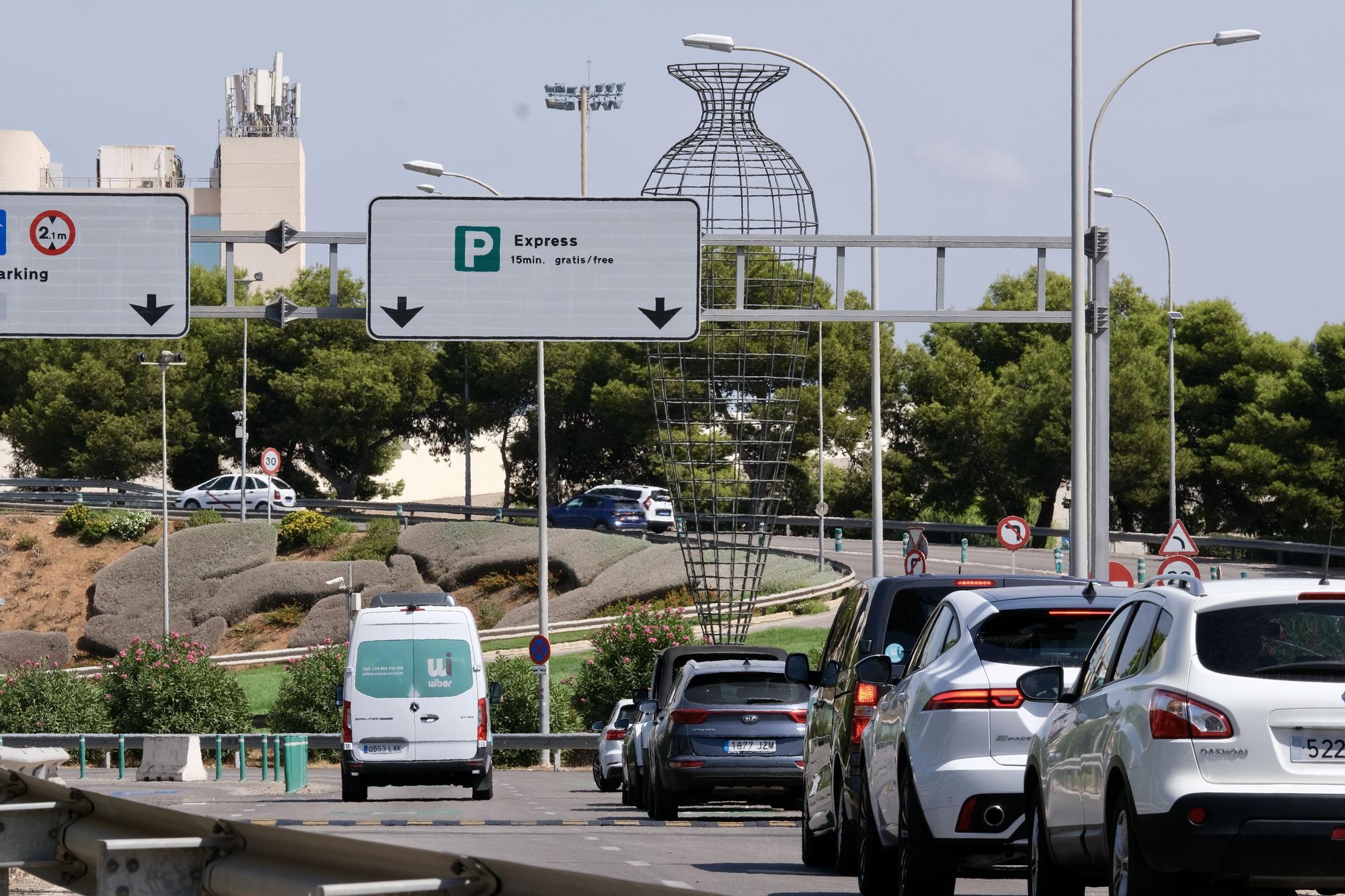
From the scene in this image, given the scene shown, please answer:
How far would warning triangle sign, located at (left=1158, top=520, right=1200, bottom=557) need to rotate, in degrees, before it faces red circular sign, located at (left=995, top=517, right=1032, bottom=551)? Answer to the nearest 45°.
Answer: approximately 135° to its right

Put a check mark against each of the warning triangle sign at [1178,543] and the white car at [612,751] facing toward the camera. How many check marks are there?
1

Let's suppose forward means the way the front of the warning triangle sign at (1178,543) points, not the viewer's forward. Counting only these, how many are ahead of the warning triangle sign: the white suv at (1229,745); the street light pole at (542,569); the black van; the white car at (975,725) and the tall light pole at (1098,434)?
4

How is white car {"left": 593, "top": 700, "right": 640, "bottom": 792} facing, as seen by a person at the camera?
facing away from the viewer

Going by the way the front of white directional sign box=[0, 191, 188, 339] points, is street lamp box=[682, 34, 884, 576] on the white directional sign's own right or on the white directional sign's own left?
on the white directional sign's own left

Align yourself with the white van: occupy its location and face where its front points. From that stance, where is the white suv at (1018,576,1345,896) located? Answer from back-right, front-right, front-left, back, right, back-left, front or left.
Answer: back

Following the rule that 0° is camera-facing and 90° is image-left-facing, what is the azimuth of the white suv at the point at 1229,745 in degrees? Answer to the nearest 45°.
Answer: approximately 135°

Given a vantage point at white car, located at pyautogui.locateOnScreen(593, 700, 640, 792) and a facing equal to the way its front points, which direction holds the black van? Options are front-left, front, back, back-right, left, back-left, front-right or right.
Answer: back

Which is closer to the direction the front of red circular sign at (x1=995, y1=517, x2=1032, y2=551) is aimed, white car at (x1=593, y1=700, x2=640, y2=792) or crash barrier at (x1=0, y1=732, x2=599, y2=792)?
the white car

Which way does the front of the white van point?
away from the camera
